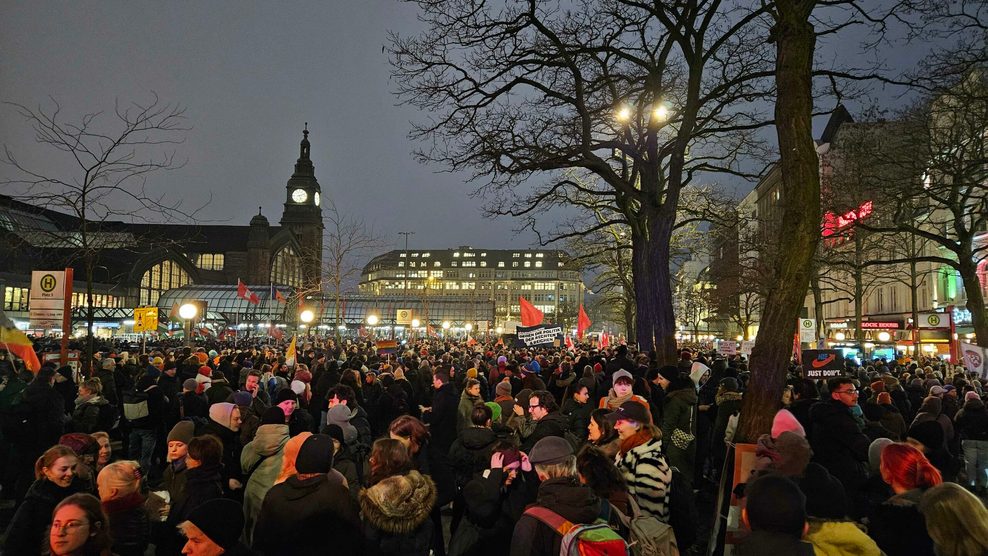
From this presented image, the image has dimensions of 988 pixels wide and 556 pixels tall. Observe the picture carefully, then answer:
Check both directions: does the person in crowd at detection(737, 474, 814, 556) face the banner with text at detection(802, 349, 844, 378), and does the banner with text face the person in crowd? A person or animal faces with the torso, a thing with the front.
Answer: yes

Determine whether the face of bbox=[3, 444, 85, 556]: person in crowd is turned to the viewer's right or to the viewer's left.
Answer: to the viewer's right

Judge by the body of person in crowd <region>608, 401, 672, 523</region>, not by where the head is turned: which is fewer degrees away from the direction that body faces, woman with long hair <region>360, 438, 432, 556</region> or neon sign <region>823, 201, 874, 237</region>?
the woman with long hair

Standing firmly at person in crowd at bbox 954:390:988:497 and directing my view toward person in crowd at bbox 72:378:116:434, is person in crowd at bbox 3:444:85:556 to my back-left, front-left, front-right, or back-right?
front-left

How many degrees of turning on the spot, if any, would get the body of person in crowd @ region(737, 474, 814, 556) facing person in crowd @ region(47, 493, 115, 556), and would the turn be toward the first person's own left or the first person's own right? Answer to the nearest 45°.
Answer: approximately 90° to the first person's own left

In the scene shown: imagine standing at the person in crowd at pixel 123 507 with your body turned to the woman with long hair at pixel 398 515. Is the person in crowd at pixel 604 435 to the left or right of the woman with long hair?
left

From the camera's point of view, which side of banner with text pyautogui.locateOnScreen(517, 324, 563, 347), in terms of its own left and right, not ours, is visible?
front

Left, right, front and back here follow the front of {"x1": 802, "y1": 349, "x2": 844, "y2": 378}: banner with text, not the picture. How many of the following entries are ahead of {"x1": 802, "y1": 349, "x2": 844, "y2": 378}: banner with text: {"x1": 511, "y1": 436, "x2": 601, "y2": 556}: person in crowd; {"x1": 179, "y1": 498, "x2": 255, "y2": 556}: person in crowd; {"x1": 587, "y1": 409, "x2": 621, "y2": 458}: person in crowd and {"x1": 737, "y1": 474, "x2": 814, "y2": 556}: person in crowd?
4

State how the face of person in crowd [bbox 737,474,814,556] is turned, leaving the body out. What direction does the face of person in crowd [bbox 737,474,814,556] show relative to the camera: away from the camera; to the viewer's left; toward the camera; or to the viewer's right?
away from the camera

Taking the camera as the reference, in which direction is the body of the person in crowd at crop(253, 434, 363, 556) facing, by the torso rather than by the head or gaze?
away from the camera

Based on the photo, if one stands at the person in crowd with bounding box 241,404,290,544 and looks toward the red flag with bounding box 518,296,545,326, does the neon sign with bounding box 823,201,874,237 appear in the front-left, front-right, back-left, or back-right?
front-right
